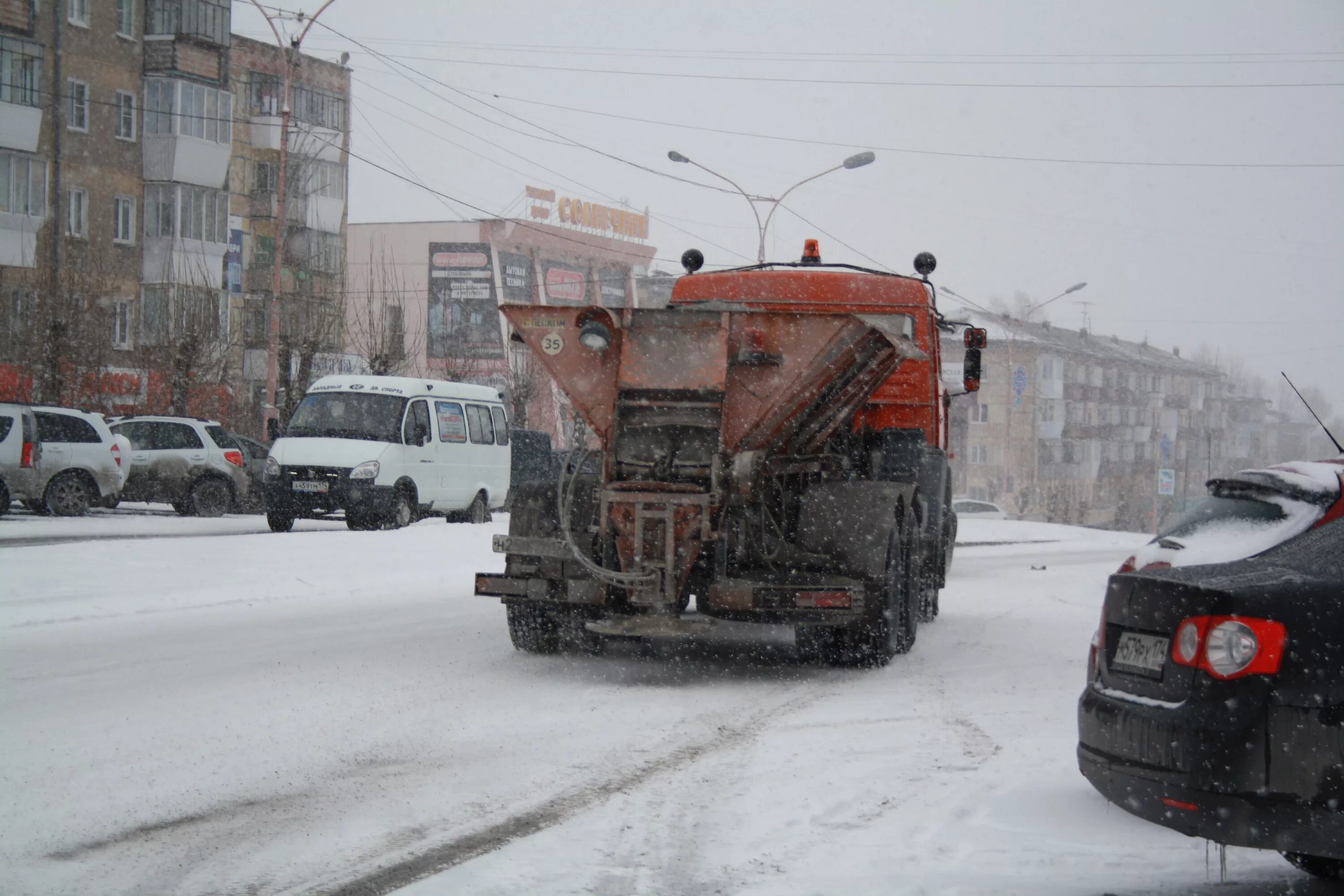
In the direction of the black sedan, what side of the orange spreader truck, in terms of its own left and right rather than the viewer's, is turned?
back

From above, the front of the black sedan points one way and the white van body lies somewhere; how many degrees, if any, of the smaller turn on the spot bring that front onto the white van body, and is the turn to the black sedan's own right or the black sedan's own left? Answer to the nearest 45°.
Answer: approximately 90° to the black sedan's own left

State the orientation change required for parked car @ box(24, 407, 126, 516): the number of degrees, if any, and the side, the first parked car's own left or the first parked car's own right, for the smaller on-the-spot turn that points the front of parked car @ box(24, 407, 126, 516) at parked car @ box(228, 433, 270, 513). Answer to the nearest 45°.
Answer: approximately 135° to the first parked car's own right

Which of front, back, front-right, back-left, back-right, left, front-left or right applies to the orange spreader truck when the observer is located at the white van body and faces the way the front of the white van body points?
front-left

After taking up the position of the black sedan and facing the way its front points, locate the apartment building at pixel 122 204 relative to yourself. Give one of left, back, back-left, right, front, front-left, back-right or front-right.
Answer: left

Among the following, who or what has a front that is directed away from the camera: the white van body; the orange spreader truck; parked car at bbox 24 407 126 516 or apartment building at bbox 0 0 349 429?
the orange spreader truck

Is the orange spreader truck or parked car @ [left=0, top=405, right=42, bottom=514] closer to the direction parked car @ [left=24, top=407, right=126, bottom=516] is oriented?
the parked car

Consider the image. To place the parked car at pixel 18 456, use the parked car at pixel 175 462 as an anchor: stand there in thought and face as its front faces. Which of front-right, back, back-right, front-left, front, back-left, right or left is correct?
front-left

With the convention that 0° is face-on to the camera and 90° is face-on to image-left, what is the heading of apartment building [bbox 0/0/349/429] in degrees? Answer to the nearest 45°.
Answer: approximately 315°

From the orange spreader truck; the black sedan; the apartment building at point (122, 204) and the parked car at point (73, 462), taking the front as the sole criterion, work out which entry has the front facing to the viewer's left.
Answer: the parked car

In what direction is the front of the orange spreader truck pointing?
away from the camera

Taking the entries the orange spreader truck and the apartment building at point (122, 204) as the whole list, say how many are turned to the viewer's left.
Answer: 0

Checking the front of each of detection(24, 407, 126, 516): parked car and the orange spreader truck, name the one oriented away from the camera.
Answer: the orange spreader truck

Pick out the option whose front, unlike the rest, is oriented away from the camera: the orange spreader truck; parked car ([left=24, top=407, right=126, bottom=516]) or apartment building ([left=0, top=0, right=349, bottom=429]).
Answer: the orange spreader truck

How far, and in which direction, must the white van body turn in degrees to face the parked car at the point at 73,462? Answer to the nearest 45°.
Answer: approximately 90° to its right
